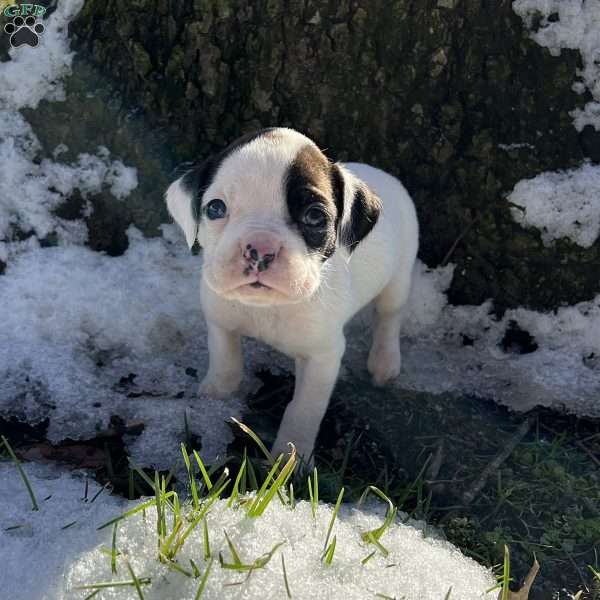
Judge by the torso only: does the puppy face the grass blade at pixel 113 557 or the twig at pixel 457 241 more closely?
the grass blade

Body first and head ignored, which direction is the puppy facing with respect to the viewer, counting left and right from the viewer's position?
facing the viewer and to the left of the viewer

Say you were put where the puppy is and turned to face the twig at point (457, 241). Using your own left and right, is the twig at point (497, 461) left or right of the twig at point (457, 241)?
right

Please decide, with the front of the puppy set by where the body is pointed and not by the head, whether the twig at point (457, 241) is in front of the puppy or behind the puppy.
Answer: behind

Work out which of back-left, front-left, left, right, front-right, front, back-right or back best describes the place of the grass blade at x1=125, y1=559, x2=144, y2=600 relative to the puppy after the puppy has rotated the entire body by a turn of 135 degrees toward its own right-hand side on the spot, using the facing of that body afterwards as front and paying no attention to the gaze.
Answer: back

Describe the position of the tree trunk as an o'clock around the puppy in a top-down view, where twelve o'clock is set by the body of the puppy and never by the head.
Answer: The tree trunk is roughly at 5 o'clock from the puppy.
